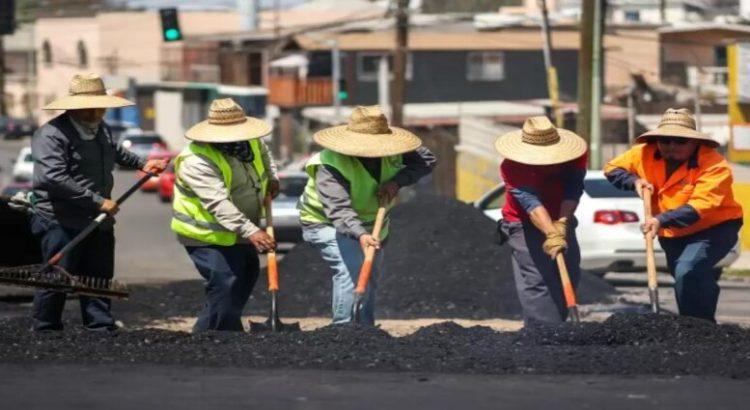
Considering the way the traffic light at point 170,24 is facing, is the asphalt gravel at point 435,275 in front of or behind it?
in front

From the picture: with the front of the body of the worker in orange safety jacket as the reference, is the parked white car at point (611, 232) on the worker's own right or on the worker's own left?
on the worker's own right

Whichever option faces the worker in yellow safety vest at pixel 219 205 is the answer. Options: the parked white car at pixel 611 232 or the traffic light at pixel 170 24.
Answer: the traffic light

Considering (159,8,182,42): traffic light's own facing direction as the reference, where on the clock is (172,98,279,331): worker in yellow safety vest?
The worker in yellow safety vest is roughly at 12 o'clock from the traffic light.

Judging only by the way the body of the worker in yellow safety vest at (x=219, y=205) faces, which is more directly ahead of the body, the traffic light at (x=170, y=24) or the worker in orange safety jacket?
the worker in orange safety jacket

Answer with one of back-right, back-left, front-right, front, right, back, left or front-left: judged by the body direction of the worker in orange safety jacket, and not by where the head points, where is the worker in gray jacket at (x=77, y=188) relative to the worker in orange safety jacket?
front-right

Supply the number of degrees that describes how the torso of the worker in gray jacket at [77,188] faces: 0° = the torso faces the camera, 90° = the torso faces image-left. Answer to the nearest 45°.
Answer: approximately 315°

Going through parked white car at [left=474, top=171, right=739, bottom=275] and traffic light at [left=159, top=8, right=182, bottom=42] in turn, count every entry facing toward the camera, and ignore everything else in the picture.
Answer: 1

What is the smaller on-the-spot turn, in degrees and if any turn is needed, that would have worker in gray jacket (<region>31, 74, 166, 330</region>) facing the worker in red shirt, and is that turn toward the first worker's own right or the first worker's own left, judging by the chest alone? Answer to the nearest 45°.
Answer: approximately 45° to the first worker's own left

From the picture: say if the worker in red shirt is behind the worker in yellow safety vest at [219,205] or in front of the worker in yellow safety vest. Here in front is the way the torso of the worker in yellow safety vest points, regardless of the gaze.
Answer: in front

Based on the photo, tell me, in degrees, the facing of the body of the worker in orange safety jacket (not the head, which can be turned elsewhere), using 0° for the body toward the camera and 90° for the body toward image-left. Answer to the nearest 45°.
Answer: approximately 45°

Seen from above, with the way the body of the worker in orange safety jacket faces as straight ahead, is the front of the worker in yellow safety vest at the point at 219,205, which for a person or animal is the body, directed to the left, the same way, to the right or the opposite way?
to the left

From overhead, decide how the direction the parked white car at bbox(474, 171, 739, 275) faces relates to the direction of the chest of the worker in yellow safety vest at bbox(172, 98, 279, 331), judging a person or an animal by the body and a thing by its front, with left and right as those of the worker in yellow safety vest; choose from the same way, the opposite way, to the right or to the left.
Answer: the opposite way

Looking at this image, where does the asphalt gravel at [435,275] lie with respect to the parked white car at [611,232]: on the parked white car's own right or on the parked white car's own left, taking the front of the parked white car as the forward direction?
on the parked white car's own left

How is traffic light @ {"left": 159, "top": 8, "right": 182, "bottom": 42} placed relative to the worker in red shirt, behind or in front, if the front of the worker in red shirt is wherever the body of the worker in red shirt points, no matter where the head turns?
behind

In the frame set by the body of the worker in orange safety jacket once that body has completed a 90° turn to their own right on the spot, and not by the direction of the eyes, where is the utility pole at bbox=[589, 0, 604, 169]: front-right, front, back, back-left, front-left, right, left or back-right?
front-right

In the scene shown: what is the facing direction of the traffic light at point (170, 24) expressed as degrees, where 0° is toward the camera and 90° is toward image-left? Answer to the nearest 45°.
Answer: approximately 0°
